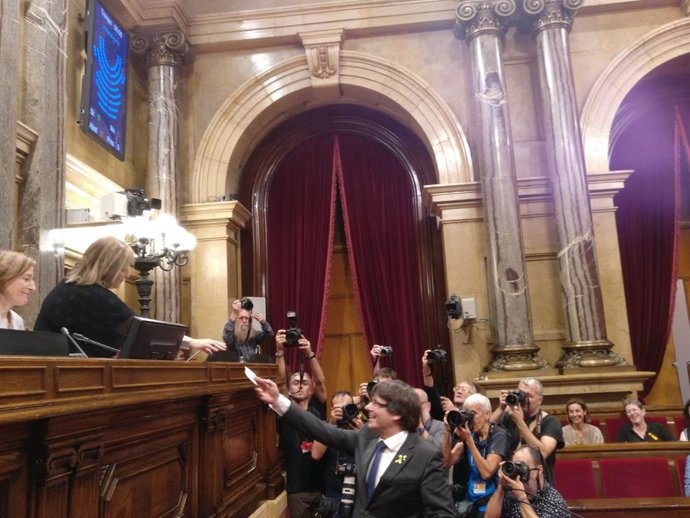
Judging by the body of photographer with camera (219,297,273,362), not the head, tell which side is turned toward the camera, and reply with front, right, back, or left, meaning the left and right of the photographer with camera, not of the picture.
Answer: front

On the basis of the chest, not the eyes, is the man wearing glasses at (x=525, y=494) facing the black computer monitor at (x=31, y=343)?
yes

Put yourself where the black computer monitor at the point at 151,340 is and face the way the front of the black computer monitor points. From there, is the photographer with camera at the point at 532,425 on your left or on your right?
on your right

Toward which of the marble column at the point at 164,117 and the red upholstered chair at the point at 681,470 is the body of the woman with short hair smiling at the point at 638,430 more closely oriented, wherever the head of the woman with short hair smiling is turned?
the red upholstered chair

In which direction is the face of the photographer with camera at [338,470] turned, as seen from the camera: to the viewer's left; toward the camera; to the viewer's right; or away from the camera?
toward the camera

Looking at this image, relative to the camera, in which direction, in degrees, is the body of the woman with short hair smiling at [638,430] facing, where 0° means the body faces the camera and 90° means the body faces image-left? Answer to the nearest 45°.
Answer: approximately 0°

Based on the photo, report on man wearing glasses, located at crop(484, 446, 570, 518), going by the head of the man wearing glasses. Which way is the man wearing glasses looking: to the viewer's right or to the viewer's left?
to the viewer's left

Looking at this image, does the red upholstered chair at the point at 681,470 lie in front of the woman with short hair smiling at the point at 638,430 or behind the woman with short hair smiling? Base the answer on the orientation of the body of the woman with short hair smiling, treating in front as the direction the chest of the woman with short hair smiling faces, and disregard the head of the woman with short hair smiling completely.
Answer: in front

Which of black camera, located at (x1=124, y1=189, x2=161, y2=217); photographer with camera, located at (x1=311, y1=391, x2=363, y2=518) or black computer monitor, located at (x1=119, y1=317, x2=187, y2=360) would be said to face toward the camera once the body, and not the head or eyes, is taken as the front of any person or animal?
the photographer with camera

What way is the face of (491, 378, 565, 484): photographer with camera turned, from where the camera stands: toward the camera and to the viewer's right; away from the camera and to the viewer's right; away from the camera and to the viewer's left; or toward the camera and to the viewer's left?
toward the camera and to the viewer's left

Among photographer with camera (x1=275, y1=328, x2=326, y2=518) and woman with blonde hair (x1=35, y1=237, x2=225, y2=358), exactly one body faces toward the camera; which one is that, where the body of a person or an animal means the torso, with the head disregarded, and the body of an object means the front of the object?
the photographer with camera
